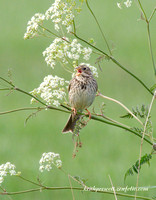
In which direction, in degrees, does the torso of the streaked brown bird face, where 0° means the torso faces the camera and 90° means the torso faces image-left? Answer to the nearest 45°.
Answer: approximately 0°
